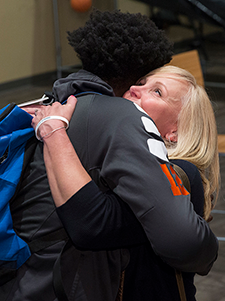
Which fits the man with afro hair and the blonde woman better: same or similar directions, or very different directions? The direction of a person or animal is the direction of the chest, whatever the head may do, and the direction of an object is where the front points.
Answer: very different directions

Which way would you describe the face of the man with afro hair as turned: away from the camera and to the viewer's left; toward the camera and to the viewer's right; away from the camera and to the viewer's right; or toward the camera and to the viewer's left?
away from the camera and to the viewer's right

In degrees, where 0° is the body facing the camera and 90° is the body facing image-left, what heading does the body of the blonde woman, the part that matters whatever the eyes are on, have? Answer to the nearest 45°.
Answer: approximately 45°

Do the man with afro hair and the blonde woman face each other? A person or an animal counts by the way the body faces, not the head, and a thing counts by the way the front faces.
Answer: yes

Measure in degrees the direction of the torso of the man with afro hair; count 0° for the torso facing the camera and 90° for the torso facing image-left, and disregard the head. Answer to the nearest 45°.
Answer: approximately 225°
